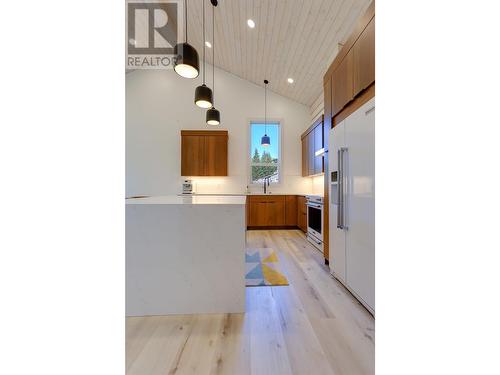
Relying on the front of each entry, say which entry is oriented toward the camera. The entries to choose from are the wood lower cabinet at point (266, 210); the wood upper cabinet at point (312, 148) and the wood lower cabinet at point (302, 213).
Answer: the wood lower cabinet at point (266, 210)

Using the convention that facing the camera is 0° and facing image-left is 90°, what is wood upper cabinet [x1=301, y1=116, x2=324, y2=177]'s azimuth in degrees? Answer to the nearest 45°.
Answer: approximately 90°

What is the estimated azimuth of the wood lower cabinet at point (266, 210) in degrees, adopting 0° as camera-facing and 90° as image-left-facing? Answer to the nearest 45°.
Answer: approximately 0°

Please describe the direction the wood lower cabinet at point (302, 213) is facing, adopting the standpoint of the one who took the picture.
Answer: facing to the left of the viewer

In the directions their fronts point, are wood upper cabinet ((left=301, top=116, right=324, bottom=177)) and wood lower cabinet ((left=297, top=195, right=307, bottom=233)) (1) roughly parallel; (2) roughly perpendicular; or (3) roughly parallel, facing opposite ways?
roughly parallel

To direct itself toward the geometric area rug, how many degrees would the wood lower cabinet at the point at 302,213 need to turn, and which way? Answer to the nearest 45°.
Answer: approximately 90° to its left

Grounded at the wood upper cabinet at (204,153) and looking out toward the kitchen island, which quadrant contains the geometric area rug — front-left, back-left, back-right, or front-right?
front-left

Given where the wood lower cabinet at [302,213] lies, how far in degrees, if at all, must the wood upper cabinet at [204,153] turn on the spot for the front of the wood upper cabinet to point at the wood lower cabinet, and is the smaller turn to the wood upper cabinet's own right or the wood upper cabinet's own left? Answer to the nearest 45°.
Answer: approximately 45° to the wood upper cabinet's own left

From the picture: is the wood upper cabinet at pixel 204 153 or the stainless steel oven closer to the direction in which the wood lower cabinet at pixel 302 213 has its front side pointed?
the wood upper cabinet

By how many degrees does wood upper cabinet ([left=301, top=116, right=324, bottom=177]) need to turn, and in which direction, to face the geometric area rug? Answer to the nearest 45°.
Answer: approximately 90° to its left

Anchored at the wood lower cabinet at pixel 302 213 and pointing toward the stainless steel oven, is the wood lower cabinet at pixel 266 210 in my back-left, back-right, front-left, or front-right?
back-right

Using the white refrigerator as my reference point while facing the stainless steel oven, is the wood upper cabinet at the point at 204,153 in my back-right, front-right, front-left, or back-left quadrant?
front-left

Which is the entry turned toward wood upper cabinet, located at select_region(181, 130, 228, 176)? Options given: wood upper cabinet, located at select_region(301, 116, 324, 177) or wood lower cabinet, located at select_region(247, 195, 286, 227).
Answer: wood upper cabinet, located at select_region(301, 116, 324, 177)

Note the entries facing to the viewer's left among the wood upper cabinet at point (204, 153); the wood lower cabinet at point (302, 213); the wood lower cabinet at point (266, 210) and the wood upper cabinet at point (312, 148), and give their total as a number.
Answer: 2

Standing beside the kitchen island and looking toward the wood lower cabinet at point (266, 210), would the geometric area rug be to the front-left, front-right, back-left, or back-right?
front-right
